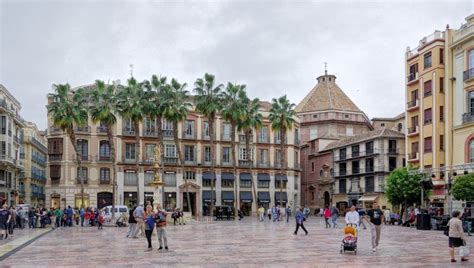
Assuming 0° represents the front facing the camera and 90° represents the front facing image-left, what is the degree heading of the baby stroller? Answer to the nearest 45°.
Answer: approximately 0°

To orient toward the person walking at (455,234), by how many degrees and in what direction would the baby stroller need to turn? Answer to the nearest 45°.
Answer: approximately 45° to its left
